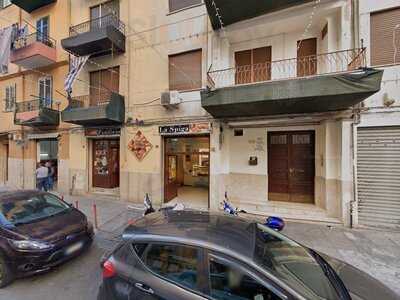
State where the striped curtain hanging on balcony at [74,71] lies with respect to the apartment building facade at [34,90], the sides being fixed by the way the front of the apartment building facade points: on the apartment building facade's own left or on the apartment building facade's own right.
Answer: on the apartment building facade's own left

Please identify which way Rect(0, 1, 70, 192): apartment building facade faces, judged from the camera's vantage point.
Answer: facing the viewer and to the left of the viewer

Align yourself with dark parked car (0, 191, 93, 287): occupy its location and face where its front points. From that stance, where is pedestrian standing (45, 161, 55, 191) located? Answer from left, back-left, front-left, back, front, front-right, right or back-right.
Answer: back-left

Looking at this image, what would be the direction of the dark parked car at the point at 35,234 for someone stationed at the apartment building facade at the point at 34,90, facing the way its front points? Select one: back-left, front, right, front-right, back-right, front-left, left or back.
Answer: front-left
